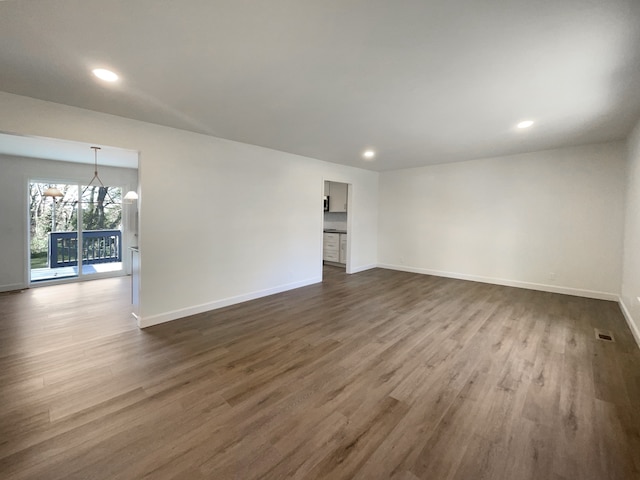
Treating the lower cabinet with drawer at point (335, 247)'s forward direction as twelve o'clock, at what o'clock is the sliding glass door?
The sliding glass door is roughly at 1 o'clock from the lower cabinet with drawer.

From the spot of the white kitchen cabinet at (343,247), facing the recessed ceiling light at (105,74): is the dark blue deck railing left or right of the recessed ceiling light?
right

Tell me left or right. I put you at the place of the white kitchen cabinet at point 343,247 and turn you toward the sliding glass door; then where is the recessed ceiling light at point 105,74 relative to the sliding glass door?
left

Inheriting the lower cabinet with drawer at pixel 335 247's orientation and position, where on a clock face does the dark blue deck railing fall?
The dark blue deck railing is roughly at 1 o'clock from the lower cabinet with drawer.

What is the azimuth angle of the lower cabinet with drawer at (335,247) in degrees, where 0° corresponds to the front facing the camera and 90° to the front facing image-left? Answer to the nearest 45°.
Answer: approximately 45°

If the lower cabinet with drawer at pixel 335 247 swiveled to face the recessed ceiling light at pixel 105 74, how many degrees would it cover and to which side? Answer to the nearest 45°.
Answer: approximately 45° to its left
